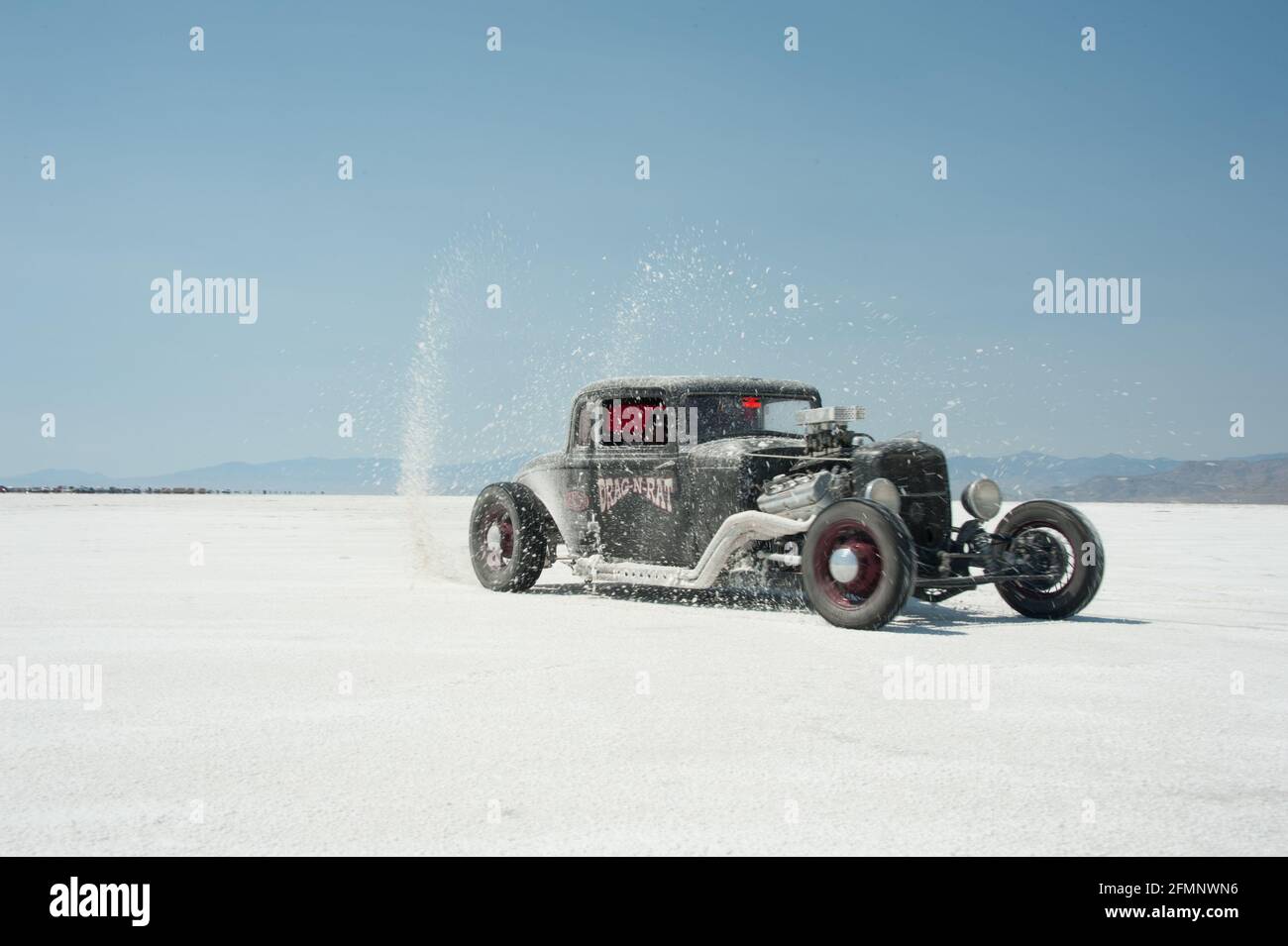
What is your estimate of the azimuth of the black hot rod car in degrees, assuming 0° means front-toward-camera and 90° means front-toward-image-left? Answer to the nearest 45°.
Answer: approximately 315°
